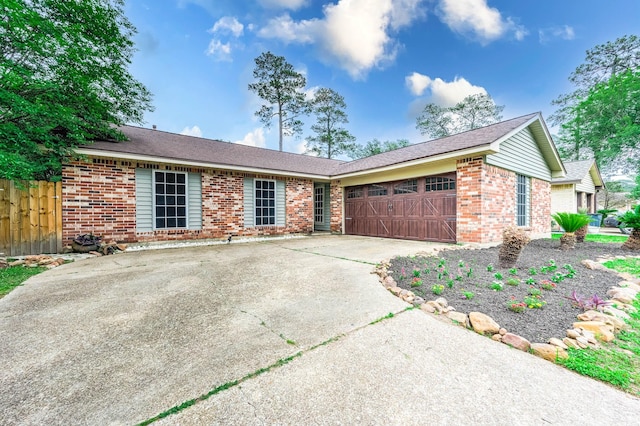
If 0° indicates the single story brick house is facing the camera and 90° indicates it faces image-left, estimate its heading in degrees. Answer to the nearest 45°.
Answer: approximately 315°

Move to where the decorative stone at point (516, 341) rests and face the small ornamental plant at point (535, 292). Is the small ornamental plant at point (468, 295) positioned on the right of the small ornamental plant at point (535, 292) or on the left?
left

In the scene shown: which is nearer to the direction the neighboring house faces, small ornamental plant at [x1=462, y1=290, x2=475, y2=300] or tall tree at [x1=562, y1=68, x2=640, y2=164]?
the small ornamental plant

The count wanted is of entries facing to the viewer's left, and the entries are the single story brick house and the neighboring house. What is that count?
0

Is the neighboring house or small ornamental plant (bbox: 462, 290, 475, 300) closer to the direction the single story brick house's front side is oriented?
the small ornamental plant

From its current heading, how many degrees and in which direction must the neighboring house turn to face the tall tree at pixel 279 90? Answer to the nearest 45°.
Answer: approximately 90° to its right

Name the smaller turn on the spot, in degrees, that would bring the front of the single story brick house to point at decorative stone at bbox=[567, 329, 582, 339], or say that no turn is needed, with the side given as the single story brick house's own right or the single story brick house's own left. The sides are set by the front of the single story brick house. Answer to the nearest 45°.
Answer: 0° — it already faces it

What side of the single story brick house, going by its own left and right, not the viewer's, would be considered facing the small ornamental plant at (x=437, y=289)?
front

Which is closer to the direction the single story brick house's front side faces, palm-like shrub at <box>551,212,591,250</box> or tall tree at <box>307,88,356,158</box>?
the palm-like shrub

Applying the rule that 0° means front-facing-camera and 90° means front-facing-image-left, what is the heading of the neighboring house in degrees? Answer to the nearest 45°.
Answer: approximately 315°

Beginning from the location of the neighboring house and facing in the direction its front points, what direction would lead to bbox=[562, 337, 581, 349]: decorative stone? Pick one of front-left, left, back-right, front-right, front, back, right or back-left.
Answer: front-right

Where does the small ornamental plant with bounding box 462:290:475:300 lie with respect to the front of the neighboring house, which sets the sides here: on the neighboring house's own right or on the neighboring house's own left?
on the neighboring house's own right
